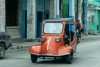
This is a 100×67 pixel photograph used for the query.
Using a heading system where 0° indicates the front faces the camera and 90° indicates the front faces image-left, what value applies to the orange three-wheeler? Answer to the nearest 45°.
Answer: approximately 45°
